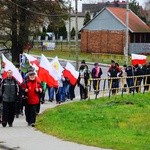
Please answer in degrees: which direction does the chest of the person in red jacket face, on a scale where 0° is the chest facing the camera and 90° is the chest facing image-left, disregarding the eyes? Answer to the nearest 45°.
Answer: approximately 0°
